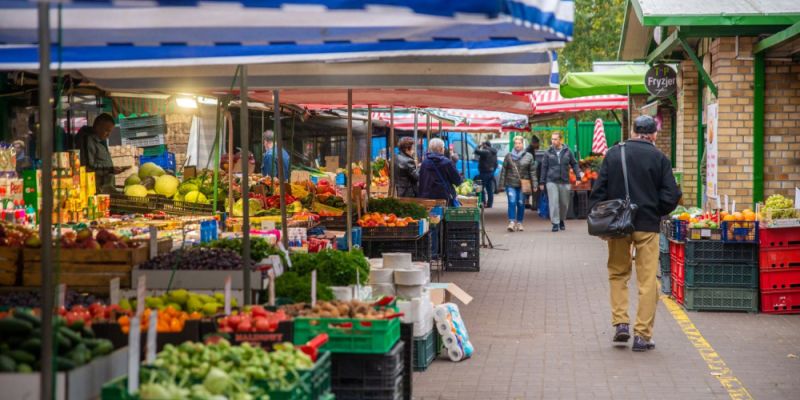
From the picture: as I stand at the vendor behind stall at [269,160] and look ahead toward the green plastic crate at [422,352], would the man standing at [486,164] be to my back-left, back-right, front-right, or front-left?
back-left

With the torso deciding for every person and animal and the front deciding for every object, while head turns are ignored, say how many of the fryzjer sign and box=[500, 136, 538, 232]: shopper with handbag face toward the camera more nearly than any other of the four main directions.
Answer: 2

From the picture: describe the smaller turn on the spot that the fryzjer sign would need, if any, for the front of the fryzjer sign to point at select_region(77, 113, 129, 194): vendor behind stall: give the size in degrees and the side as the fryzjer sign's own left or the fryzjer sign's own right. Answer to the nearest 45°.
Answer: approximately 45° to the fryzjer sign's own right

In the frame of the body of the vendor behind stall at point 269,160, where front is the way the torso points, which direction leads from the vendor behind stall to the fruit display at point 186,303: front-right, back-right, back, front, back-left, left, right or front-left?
front-right

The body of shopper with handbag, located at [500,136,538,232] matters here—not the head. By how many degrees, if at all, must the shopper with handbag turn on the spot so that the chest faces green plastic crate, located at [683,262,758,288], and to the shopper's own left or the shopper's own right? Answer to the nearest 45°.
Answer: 0° — they already face it

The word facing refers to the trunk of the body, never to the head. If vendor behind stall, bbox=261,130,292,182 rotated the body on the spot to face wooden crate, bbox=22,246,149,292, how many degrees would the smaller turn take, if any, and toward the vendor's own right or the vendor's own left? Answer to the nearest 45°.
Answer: approximately 45° to the vendor's own right

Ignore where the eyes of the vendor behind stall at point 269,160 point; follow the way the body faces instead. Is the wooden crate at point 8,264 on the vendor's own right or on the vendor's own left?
on the vendor's own right

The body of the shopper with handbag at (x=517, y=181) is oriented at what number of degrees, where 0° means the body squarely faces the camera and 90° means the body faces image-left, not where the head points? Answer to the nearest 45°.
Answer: approximately 0°

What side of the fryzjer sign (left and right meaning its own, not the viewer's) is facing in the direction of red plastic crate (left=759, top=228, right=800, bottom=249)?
front

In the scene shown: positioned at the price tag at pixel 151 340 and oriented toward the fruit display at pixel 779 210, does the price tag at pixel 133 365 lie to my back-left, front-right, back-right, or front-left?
back-right
